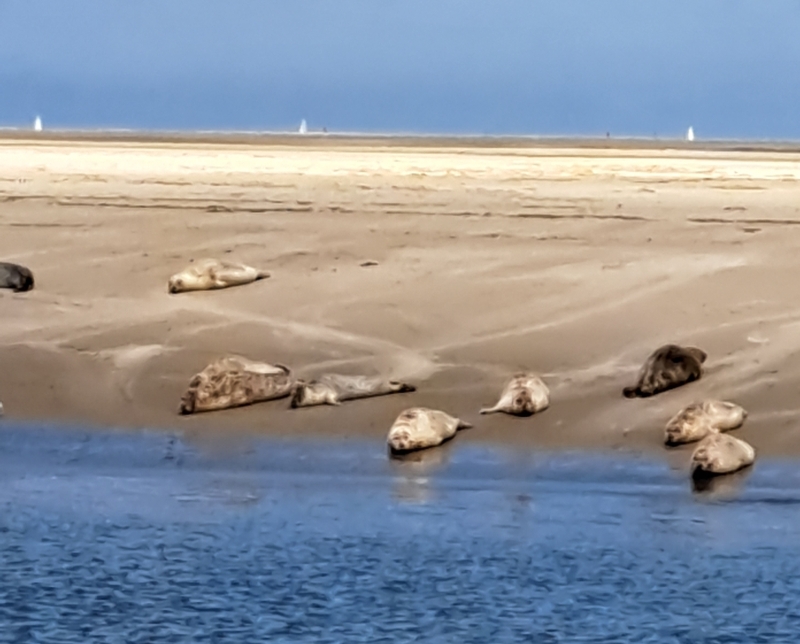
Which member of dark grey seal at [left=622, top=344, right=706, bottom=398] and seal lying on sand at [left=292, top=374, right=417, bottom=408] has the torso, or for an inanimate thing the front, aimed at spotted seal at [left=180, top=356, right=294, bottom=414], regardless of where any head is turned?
the seal lying on sand

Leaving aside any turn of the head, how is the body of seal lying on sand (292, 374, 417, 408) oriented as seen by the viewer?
to the viewer's left

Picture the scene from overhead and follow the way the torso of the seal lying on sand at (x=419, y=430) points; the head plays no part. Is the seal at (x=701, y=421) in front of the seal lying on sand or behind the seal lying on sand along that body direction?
behind

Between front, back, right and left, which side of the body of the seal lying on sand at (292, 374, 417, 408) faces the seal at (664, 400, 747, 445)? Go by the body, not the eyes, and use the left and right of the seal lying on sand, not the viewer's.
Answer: back

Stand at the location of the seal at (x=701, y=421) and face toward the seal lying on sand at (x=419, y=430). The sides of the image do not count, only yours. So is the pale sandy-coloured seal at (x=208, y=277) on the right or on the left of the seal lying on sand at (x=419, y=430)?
right

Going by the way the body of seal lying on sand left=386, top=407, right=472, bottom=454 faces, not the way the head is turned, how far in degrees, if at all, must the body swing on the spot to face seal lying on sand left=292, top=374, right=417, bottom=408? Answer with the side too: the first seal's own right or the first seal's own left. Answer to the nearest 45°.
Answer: approximately 90° to the first seal's own right

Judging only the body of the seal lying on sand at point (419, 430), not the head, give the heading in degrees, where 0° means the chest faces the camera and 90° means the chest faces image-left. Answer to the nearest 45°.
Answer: approximately 45°
